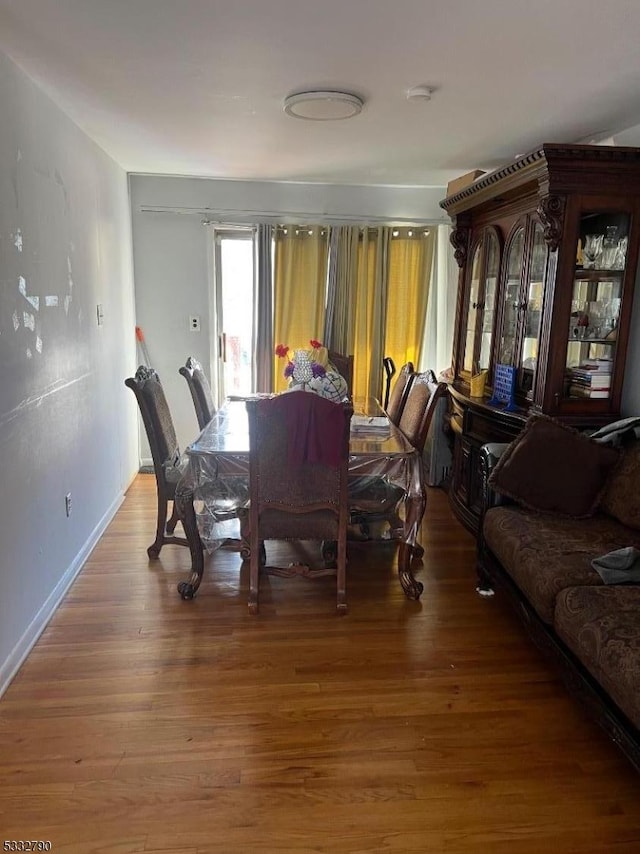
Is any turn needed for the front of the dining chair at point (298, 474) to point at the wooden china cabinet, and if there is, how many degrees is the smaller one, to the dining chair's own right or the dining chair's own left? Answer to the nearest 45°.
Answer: approximately 45° to the dining chair's own right

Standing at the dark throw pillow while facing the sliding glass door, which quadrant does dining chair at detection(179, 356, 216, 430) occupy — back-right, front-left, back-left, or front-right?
front-left

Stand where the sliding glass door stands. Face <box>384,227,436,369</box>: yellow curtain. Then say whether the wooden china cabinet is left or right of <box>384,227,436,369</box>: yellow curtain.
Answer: right

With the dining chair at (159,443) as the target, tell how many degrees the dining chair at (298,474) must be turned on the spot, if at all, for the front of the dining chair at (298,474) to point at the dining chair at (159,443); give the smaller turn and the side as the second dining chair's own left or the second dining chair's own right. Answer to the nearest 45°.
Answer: approximately 45° to the second dining chair's own left

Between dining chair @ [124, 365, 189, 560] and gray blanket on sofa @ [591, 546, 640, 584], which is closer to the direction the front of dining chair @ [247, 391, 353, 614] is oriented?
the dining chair

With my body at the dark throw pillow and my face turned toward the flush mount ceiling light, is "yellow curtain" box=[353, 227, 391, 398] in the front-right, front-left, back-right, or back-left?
front-right

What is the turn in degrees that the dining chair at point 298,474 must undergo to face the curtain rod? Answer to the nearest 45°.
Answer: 0° — it already faces it

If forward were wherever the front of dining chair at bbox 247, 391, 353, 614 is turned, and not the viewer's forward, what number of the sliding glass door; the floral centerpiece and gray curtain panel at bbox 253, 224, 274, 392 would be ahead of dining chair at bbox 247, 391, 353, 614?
3

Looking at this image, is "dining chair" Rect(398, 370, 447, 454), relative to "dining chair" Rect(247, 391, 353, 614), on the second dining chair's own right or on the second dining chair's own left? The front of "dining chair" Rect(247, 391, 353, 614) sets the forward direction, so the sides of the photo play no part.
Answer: on the second dining chair's own right

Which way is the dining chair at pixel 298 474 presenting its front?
away from the camera

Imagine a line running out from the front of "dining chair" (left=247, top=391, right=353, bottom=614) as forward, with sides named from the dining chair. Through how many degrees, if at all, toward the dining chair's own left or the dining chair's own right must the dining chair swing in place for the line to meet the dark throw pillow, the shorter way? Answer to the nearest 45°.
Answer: approximately 90° to the dining chair's own right

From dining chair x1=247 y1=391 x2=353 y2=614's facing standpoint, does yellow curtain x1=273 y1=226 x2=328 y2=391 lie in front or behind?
in front

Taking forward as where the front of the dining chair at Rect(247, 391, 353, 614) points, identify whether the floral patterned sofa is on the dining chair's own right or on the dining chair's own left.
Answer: on the dining chair's own right

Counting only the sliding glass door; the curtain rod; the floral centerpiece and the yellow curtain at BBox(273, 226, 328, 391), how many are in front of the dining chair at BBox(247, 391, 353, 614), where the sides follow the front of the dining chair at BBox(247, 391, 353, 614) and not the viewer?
4

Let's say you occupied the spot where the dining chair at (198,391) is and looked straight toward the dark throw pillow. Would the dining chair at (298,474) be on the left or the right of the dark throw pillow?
right
